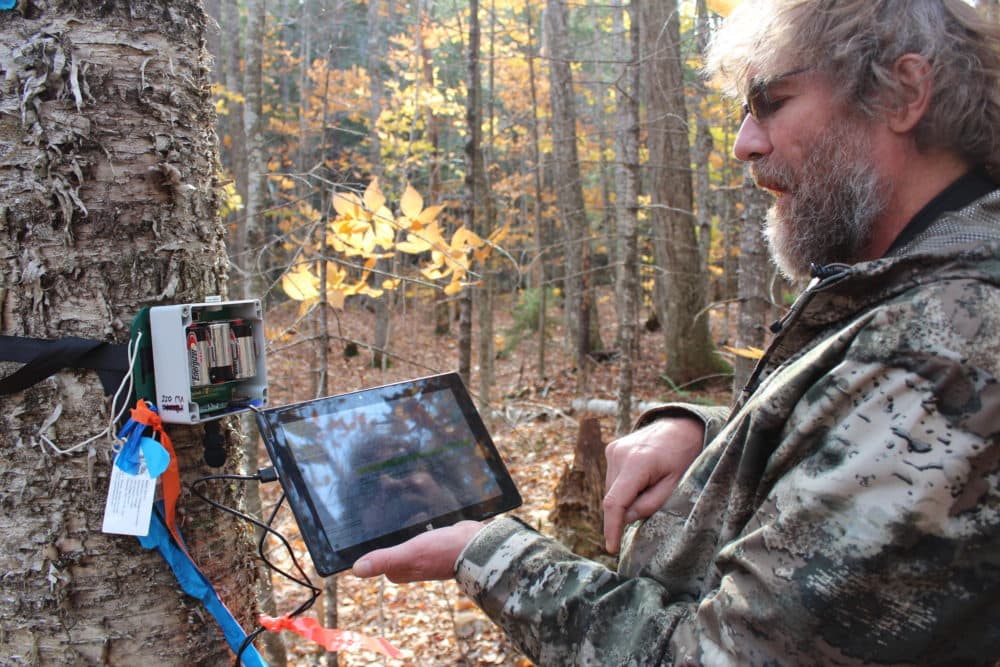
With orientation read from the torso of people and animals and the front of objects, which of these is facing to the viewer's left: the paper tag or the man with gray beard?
the man with gray beard

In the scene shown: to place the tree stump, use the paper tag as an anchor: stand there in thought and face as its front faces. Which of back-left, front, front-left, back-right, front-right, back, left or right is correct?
back-left

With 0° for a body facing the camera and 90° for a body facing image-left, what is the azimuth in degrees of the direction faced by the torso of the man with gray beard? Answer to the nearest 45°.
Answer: approximately 90°

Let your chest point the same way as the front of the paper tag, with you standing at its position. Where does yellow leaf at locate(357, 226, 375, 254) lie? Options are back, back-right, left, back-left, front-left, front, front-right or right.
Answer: back-left

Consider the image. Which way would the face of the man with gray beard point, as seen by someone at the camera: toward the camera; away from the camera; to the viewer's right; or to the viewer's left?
to the viewer's left

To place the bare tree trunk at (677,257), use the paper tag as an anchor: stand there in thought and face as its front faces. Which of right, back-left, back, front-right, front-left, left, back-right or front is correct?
back-left

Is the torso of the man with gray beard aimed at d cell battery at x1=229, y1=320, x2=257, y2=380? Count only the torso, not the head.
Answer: yes

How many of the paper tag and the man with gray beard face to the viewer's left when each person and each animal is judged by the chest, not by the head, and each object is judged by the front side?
1

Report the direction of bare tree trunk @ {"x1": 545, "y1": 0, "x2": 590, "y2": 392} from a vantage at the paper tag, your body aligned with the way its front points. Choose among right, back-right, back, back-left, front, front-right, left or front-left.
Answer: back-left

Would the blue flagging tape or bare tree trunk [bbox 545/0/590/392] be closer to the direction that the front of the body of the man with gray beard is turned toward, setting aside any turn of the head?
the blue flagging tape

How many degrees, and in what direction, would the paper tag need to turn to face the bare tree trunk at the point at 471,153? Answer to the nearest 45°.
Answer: approximately 135° to its left

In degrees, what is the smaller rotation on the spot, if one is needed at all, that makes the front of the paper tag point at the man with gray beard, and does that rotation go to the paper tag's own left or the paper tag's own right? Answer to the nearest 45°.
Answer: approximately 45° to the paper tag's own left

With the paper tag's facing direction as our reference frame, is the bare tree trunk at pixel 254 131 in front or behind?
behind

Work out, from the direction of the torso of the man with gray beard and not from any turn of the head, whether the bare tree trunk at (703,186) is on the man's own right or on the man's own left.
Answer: on the man's own right
